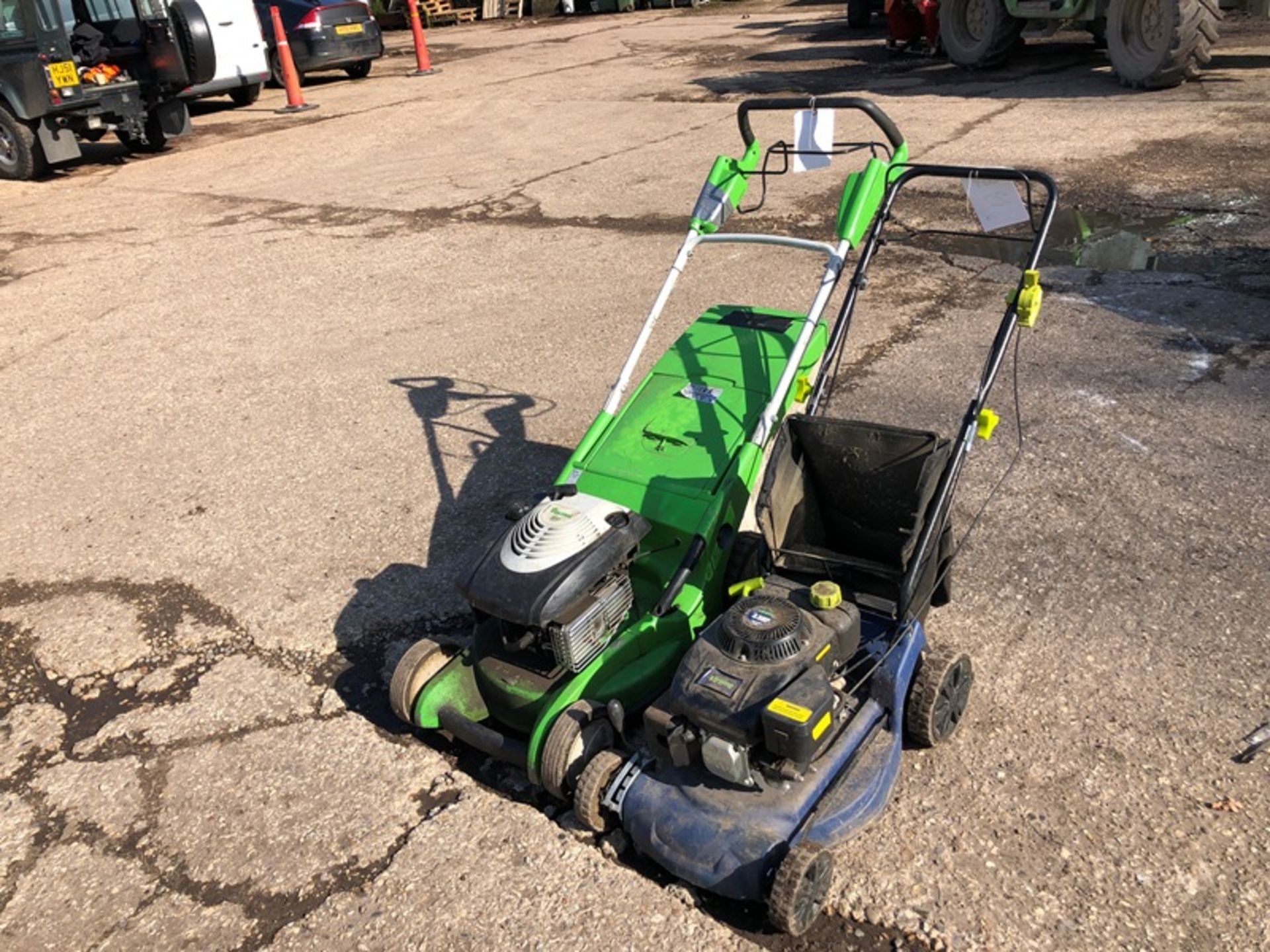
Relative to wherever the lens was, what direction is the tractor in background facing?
facing away from the viewer and to the left of the viewer

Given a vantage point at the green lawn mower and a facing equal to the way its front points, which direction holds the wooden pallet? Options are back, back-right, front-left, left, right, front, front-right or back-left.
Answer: back-right

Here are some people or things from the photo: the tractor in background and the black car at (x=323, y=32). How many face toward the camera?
0

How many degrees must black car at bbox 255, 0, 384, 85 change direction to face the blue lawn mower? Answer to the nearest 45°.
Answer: approximately 135° to its left

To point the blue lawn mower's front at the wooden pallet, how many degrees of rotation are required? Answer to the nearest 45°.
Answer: approximately 135° to its right

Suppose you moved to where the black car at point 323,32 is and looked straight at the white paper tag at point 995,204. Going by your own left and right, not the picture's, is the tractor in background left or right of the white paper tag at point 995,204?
left

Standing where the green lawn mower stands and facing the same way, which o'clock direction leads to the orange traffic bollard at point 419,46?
The orange traffic bollard is roughly at 4 o'clock from the green lawn mower.

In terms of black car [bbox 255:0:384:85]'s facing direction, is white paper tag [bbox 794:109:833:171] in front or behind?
behind

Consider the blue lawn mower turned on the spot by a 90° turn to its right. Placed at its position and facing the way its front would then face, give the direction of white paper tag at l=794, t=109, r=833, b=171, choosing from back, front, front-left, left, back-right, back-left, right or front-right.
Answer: front-right

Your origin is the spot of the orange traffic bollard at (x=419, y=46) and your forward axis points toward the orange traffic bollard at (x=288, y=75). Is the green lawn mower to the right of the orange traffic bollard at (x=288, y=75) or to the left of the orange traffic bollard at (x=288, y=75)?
left

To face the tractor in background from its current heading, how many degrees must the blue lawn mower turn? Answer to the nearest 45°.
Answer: approximately 135° to its right

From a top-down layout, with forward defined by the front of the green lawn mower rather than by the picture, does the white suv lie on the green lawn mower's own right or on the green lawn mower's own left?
on the green lawn mower's own right
